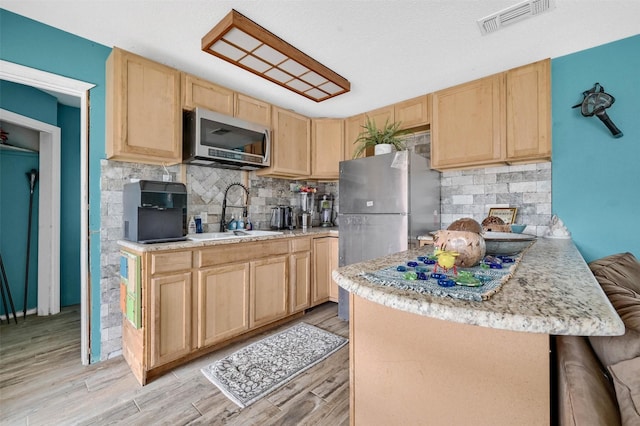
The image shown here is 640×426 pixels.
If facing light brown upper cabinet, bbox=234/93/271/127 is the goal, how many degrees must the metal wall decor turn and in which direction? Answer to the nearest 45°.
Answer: approximately 45° to its right

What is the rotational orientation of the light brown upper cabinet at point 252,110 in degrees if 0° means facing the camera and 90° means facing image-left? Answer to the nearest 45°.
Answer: approximately 315°

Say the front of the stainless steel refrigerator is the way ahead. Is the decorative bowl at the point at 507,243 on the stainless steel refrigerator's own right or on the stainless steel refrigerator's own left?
on the stainless steel refrigerator's own left

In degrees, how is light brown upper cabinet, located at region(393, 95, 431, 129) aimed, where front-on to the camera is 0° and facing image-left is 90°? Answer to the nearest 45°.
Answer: approximately 45°

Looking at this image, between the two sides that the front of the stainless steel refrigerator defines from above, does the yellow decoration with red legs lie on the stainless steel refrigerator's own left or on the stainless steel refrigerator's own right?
on the stainless steel refrigerator's own left

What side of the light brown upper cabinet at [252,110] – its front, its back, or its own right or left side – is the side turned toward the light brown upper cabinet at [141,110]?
right

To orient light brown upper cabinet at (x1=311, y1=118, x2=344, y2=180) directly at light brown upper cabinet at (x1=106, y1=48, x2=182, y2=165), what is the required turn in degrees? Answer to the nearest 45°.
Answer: approximately 45° to its right

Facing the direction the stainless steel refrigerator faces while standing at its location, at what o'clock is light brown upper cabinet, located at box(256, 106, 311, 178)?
The light brown upper cabinet is roughly at 2 o'clock from the stainless steel refrigerator.
